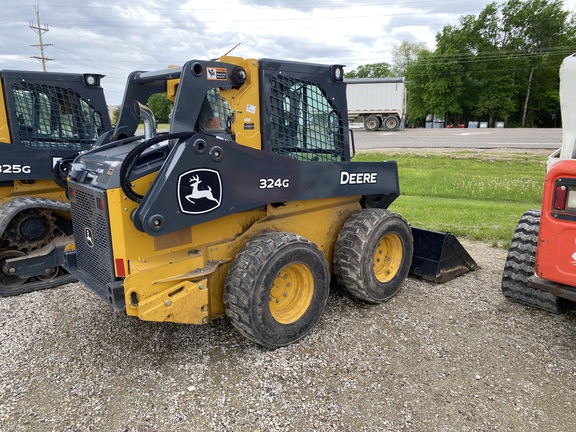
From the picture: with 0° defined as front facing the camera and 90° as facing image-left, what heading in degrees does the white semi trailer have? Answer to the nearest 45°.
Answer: approximately 90°

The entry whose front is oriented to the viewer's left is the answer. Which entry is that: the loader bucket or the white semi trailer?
the white semi trailer

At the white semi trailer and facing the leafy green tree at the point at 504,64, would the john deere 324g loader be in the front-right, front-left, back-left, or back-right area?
back-right

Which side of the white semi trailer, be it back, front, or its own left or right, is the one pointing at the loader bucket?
left

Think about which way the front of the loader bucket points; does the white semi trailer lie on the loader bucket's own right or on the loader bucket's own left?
on the loader bucket's own left

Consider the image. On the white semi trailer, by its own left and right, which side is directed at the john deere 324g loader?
left

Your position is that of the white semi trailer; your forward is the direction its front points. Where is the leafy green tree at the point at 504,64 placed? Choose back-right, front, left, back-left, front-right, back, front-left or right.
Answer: back-right

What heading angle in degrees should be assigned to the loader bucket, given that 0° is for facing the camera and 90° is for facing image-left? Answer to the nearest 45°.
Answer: approximately 225°

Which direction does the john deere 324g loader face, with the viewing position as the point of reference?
facing away from the viewer and to the right of the viewer

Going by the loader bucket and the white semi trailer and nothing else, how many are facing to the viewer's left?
1
